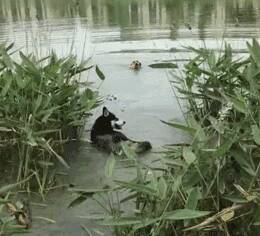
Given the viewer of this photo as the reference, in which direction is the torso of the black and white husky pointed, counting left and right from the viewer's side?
facing away from the viewer and to the left of the viewer

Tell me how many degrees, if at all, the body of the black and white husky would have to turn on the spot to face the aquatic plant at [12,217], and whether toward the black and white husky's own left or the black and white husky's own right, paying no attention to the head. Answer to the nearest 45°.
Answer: approximately 135° to the black and white husky's own left
